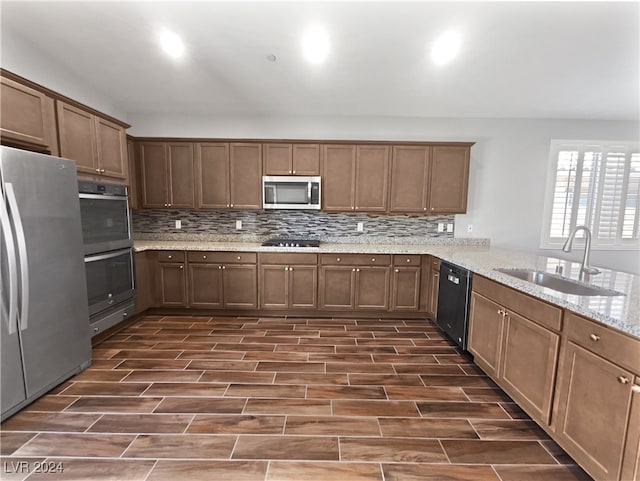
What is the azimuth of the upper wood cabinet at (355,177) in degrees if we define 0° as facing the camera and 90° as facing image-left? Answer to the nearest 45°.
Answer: approximately 0°

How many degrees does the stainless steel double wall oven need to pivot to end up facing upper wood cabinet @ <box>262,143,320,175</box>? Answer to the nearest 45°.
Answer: approximately 45° to its left

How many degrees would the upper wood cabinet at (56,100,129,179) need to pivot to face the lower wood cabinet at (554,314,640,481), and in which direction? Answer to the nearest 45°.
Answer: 0° — it already faces it

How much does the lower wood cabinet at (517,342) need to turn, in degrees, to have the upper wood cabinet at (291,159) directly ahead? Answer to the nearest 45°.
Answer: approximately 45° to its right

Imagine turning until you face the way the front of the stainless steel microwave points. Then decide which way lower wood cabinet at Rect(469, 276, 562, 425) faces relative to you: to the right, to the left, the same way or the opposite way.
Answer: to the right

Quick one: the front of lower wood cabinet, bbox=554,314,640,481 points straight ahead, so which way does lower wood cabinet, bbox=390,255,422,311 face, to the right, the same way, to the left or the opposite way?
to the left

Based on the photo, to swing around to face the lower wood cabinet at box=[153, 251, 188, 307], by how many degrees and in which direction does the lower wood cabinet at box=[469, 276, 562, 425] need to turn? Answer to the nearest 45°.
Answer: approximately 45° to its right

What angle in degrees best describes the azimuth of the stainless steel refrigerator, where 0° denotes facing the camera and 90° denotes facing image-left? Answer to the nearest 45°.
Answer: approximately 315°

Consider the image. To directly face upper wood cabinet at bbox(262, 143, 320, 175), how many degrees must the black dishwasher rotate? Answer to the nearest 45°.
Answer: approximately 45° to its right

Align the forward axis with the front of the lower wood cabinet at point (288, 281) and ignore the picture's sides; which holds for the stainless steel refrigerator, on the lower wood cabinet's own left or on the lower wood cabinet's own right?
on the lower wood cabinet's own right
